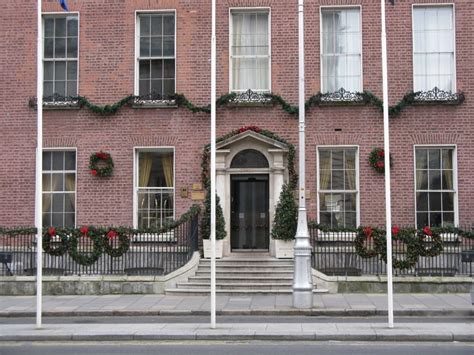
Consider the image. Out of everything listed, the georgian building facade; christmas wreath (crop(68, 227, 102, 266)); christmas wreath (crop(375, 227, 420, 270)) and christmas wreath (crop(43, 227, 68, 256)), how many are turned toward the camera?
4

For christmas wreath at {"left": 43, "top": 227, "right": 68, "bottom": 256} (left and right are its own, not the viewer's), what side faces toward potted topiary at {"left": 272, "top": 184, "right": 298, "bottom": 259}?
left

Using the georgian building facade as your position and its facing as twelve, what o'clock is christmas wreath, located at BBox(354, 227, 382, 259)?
The christmas wreath is roughly at 10 o'clock from the georgian building facade.

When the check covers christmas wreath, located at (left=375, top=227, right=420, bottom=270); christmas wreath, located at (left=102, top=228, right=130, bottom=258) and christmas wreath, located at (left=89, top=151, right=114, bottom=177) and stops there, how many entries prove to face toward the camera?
3

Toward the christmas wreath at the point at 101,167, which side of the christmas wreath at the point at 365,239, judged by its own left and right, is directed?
right

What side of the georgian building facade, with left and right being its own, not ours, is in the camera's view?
front

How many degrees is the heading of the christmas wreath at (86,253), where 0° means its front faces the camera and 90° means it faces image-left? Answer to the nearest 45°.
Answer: approximately 0°

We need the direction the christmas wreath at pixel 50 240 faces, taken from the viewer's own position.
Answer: facing the viewer

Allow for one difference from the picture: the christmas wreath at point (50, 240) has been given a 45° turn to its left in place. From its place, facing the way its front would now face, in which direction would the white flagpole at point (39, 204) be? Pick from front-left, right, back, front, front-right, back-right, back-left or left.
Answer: front-right

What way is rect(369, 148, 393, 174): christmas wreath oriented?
toward the camera

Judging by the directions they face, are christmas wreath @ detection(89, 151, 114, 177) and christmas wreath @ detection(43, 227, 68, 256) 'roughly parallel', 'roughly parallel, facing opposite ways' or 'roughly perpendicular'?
roughly parallel

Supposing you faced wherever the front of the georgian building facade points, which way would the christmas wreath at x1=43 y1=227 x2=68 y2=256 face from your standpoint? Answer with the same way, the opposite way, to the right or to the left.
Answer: the same way

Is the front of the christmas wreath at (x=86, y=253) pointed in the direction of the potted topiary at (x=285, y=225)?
no

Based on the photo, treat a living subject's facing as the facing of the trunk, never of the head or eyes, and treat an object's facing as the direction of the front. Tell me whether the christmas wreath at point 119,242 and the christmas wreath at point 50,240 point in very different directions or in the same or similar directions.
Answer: same or similar directions

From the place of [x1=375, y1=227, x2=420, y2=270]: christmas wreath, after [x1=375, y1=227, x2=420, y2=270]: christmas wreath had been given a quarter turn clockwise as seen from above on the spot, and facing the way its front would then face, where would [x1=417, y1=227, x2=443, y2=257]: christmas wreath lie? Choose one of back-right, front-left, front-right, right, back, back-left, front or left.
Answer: back

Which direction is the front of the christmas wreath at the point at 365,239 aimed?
toward the camera
